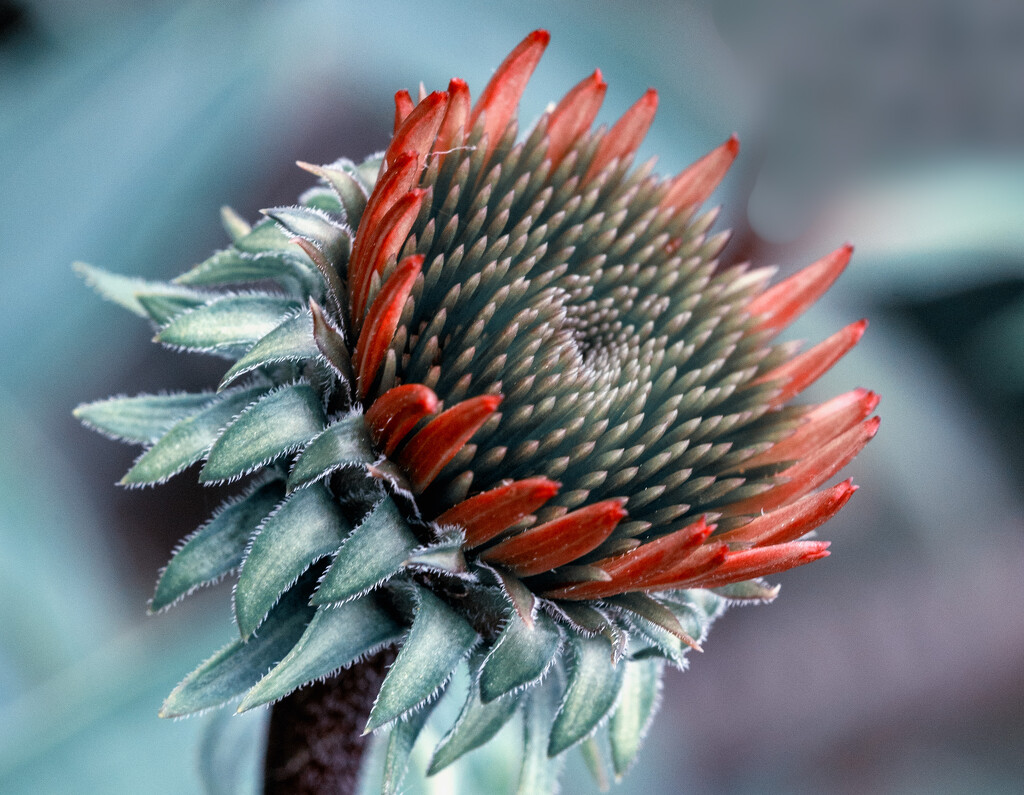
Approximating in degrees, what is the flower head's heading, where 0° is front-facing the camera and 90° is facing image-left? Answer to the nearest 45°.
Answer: approximately 315°
